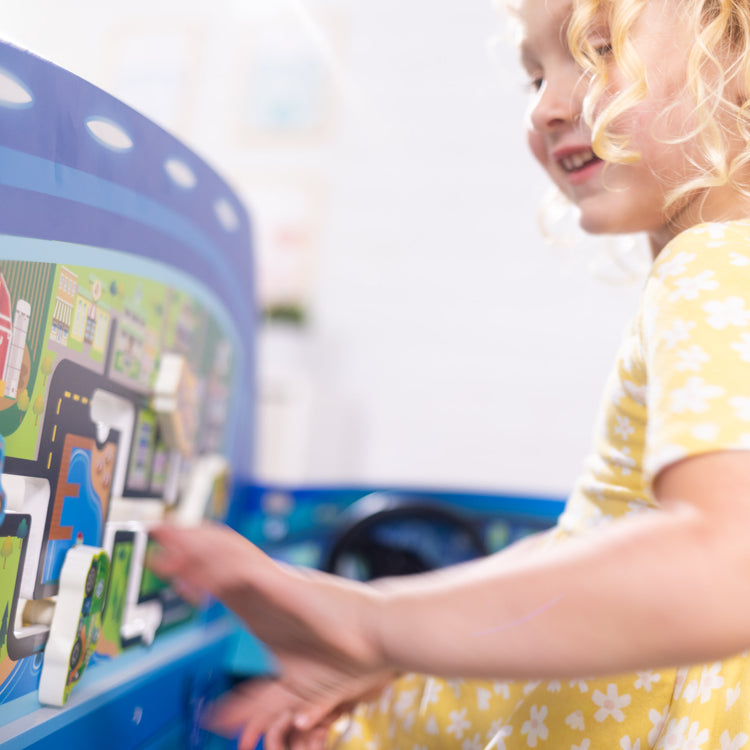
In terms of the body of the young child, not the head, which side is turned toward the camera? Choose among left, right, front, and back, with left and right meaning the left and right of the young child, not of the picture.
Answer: left
